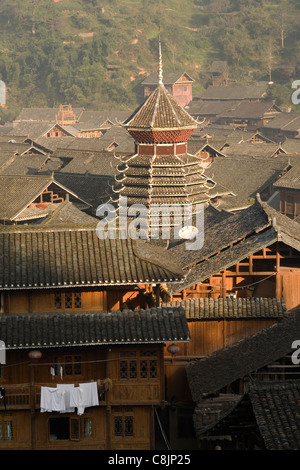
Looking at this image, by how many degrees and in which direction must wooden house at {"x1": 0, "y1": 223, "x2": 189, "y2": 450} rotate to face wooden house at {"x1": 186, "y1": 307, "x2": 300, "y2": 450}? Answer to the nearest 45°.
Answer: approximately 90° to its left

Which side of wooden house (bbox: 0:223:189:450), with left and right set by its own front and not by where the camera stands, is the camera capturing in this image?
front
